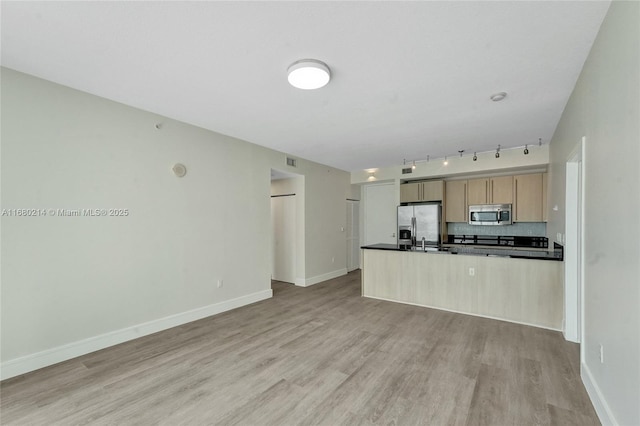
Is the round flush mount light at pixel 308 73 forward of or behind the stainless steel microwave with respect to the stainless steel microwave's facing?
forward

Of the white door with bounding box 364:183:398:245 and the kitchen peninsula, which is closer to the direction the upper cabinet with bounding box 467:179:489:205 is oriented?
the kitchen peninsula

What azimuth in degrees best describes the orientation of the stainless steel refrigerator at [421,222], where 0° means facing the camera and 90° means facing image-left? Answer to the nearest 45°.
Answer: approximately 0°

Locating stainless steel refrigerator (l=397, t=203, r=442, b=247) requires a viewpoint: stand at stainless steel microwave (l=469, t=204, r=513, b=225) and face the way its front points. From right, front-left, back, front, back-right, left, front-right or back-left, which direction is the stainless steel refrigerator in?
right

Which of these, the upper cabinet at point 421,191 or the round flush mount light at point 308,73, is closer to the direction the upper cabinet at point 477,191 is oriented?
the round flush mount light

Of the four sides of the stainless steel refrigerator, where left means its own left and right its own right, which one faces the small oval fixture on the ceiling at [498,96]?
front

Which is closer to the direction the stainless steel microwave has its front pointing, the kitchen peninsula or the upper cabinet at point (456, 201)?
the kitchen peninsula

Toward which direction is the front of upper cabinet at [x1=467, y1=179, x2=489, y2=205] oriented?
toward the camera

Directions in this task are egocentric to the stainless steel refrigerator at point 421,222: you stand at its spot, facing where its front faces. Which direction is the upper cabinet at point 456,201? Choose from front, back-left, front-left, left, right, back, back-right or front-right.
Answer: left

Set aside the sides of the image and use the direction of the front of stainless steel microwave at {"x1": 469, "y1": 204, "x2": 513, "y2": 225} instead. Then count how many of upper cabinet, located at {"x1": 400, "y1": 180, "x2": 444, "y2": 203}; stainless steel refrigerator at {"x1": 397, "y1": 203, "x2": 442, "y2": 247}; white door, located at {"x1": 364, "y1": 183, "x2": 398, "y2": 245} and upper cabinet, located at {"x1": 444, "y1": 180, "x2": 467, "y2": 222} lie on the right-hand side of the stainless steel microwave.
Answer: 4

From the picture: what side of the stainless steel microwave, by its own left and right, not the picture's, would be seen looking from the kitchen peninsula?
front

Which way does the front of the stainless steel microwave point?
toward the camera

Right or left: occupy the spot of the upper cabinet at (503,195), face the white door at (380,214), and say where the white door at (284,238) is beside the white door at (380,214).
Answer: left

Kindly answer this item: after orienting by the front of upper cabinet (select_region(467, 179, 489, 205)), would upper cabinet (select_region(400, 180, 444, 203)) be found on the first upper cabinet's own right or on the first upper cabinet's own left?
on the first upper cabinet's own right
